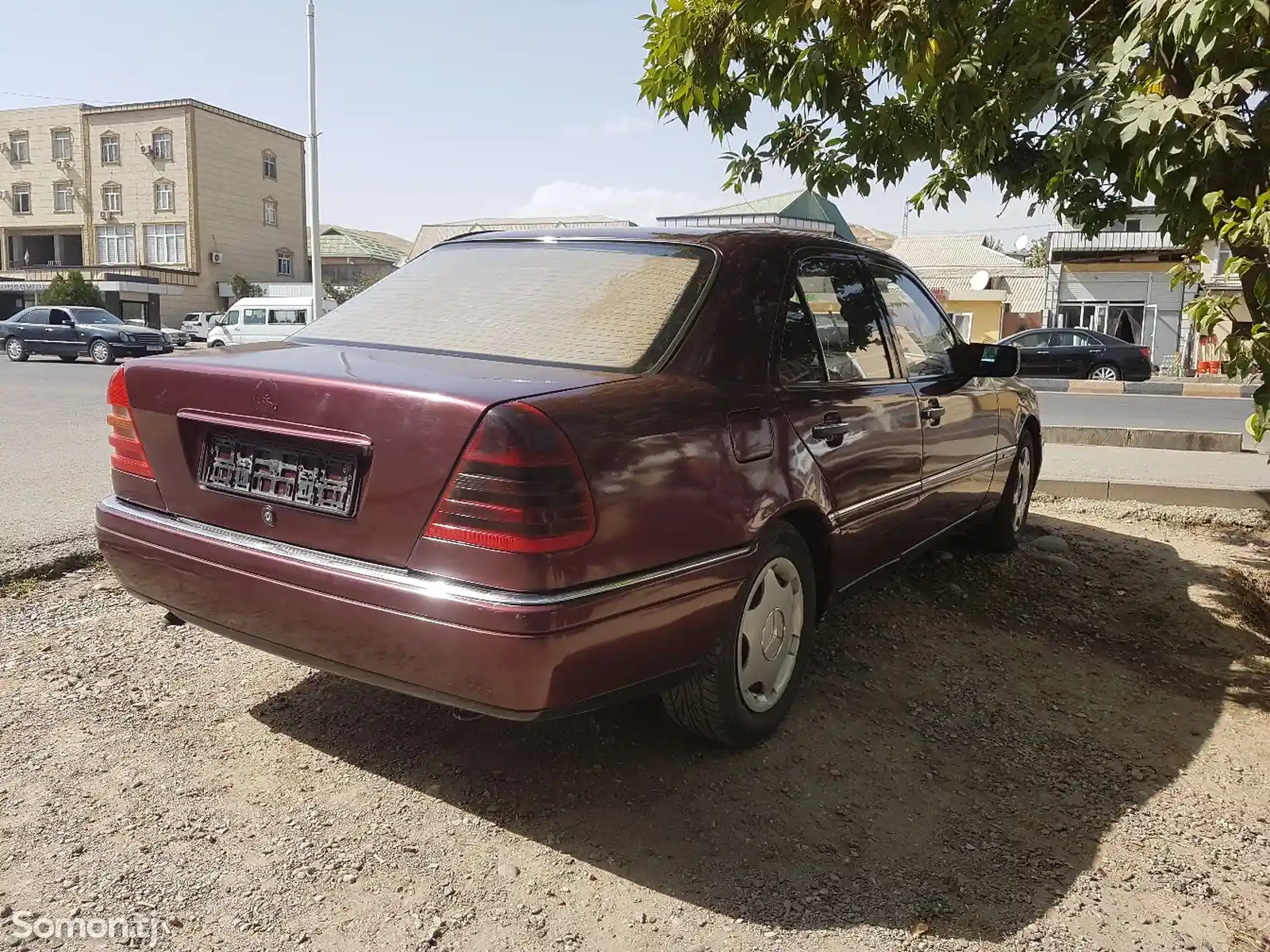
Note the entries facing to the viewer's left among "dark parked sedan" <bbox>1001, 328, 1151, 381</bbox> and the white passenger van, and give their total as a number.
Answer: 2

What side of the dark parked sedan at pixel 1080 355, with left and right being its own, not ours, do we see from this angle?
left

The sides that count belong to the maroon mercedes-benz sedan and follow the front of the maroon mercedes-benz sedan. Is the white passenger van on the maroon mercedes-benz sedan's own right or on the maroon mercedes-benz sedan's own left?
on the maroon mercedes-benz sedan's own left

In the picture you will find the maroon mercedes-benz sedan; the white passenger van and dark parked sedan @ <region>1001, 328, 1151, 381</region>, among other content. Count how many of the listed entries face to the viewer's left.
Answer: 2

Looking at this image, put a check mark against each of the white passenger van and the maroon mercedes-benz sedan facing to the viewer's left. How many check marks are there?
1

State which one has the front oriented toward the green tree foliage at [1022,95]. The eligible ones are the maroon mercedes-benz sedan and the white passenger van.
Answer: the maroon mercedes-benz sedan

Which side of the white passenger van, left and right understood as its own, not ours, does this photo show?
left

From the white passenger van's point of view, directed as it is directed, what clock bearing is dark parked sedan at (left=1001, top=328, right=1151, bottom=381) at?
The dark parked sedan is roughly at 7 o'clock from the white passenger van.

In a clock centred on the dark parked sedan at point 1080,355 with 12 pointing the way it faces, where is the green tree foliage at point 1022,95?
The green tree foliage is roughly at 9 o'clock from the dark parked sedan.

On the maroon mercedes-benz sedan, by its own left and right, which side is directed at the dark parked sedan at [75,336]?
left

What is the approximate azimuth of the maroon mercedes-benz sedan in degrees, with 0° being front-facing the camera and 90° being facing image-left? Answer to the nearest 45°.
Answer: approximately 225°

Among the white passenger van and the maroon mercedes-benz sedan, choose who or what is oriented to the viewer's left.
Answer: the white passenger van

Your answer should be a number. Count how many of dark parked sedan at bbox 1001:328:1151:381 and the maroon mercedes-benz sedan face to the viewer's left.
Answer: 1
